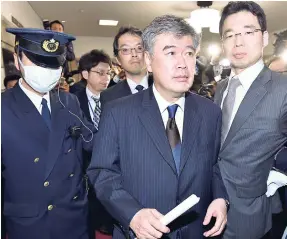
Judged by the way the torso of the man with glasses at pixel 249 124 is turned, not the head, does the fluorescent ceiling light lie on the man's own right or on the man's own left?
on the man's own right

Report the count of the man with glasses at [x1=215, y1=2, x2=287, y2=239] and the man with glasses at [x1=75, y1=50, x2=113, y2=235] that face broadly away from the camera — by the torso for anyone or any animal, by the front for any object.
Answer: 0

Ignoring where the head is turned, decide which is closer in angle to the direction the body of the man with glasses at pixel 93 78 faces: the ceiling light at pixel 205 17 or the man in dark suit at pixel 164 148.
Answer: the man in dark suit

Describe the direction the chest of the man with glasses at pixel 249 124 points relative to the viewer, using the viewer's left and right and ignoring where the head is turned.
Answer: facing the viewer and to the left of the viewer

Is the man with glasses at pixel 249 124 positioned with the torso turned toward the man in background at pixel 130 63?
no

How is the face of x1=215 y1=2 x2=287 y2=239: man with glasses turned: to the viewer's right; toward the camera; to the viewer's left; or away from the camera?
toward the camera

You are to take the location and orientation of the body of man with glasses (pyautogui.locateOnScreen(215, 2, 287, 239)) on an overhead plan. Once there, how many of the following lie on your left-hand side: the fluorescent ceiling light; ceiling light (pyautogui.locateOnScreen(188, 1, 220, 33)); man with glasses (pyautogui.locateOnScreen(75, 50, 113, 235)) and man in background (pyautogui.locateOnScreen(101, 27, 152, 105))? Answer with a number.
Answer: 0

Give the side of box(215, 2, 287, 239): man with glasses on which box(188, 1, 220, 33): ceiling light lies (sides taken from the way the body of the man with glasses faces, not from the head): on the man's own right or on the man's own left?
on the man's own right

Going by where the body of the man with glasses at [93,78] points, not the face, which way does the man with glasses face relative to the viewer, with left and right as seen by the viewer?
facing the viewer and to the right of the viewer

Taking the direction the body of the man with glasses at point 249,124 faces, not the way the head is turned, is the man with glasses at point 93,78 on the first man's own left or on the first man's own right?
on the first man's own right

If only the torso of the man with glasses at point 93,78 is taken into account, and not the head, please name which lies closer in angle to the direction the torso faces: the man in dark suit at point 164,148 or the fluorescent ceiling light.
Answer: the man in dark suit

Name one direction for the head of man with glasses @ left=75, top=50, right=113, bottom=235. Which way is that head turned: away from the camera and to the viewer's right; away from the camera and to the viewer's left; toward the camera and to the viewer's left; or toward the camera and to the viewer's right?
toward the camera and to the viewer's right

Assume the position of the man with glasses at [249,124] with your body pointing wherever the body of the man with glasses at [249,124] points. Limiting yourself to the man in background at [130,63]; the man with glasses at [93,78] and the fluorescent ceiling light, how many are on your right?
3
